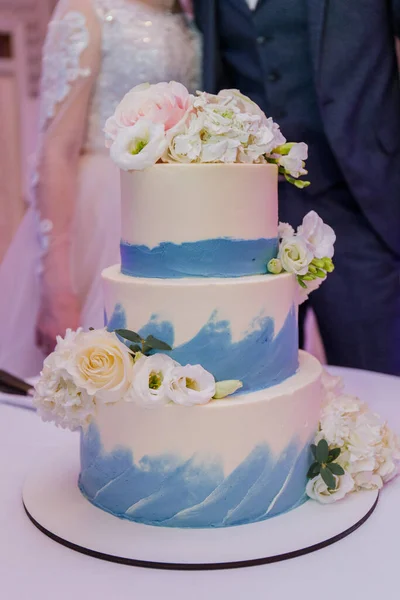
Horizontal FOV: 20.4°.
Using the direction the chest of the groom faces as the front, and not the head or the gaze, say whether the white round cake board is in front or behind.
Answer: in front

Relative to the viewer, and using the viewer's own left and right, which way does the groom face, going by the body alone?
facing the viewer and to the left of the viewer

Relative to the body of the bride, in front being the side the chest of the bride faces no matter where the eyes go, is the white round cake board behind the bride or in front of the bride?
in front

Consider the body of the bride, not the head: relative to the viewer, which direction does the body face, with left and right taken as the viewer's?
facing the viewer and to the right of the viewer

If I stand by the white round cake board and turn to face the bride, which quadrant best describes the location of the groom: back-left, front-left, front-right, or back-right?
front-right

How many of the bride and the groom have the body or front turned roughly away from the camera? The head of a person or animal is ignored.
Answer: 0
